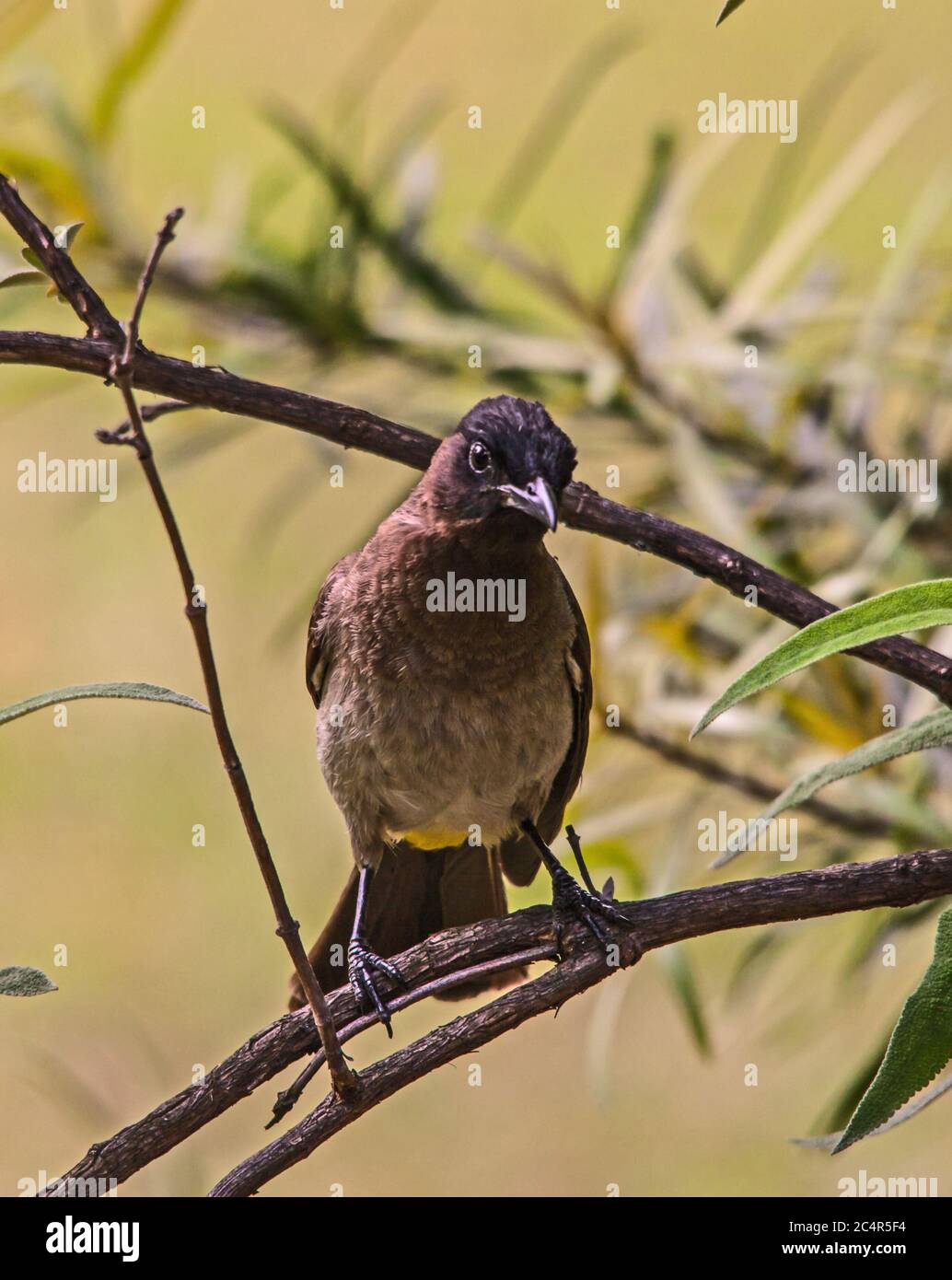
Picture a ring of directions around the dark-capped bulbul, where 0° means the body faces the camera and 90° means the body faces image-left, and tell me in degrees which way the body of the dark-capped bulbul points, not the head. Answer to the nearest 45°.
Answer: approximately 0°

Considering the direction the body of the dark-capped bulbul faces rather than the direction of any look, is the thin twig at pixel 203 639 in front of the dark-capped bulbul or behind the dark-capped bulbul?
in front

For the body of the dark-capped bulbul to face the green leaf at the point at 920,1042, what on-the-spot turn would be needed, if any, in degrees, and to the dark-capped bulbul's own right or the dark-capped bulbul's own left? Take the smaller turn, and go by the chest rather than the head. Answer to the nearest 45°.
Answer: approximately 90° to the dark-capped bulbul's own left
